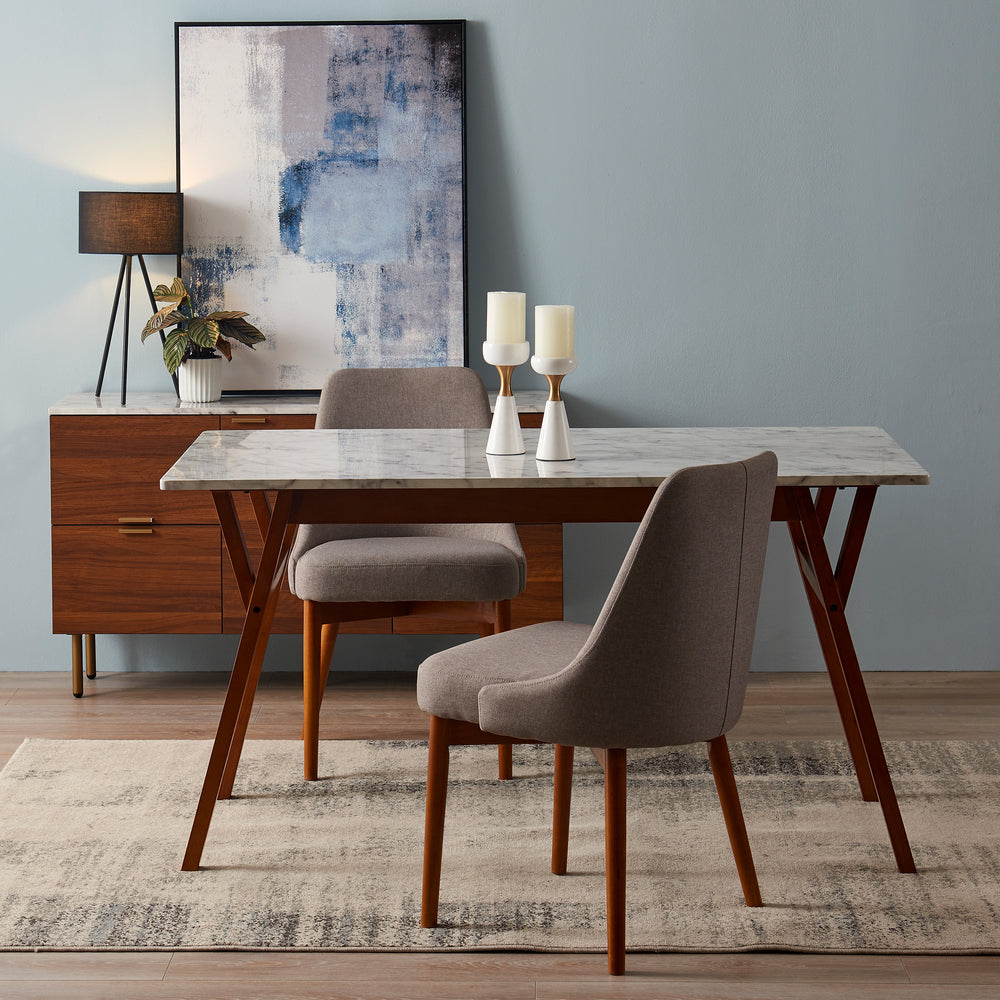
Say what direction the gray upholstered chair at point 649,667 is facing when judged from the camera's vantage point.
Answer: facing away from the viewer and to the left of the viewer

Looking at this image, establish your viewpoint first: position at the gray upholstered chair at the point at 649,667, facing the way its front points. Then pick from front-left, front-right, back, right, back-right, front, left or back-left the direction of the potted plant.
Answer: front

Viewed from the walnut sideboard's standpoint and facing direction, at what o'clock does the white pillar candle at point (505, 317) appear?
The white pillar candle is roughly at 11 o'clock from the walnut sideboard.

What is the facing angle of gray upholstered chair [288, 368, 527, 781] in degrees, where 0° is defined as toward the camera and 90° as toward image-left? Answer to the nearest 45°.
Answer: approximately 0°

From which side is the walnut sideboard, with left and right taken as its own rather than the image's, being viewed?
front

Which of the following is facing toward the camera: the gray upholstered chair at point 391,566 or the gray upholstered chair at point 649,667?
the gray upholstered chair at point 391,566

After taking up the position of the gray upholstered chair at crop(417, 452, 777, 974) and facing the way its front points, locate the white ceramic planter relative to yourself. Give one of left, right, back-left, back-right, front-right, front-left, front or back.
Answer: front

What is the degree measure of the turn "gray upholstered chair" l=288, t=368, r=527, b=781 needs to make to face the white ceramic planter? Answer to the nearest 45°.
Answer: approximately 135° to its right

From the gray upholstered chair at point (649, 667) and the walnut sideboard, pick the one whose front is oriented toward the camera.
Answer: the walnut sideboard

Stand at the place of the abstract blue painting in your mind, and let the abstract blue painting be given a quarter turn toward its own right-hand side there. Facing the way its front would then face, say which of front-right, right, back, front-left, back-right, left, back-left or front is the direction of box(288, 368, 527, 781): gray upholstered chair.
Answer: left

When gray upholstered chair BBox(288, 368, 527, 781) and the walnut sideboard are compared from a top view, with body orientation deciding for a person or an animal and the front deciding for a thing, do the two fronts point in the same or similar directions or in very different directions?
same or similar directions

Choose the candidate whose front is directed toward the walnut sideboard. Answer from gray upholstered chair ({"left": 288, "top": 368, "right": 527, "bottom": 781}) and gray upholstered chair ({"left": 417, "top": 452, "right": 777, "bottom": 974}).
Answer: gray upholstered chair ({"left": 417, "top": 452, "right": 777, "bottom": 974})

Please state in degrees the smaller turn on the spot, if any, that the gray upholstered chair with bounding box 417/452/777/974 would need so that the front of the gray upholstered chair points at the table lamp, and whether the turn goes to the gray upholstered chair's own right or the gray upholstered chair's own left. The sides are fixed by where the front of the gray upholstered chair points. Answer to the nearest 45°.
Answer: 0° — it already faces it

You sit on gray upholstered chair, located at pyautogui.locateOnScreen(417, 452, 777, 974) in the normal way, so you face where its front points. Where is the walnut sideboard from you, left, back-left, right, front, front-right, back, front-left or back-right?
front

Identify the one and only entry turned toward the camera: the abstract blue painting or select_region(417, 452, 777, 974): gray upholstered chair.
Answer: the abstract blue painting

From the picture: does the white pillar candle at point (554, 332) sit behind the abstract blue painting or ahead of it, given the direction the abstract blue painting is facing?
ahead
